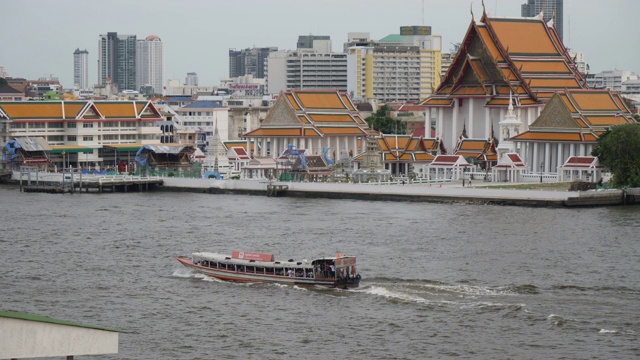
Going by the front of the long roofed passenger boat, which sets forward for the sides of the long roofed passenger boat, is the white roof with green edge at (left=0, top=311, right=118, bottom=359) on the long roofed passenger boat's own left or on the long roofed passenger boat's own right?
on the long roofed passenger boat's own left

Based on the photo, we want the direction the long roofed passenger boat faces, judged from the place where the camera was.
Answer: facing away from the viewer and to the left of the viewer
